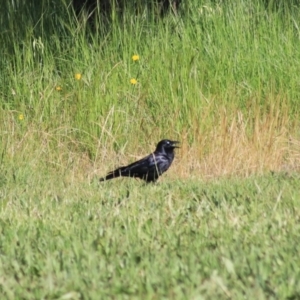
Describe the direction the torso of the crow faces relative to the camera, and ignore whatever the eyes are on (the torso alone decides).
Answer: to the viewer's right

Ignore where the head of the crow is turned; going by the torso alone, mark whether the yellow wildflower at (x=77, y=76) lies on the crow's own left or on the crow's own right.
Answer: on the crow's own left

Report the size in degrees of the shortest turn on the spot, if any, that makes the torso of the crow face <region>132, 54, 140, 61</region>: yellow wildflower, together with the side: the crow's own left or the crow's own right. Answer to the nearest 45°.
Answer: approximately 90° to the crow's own left
